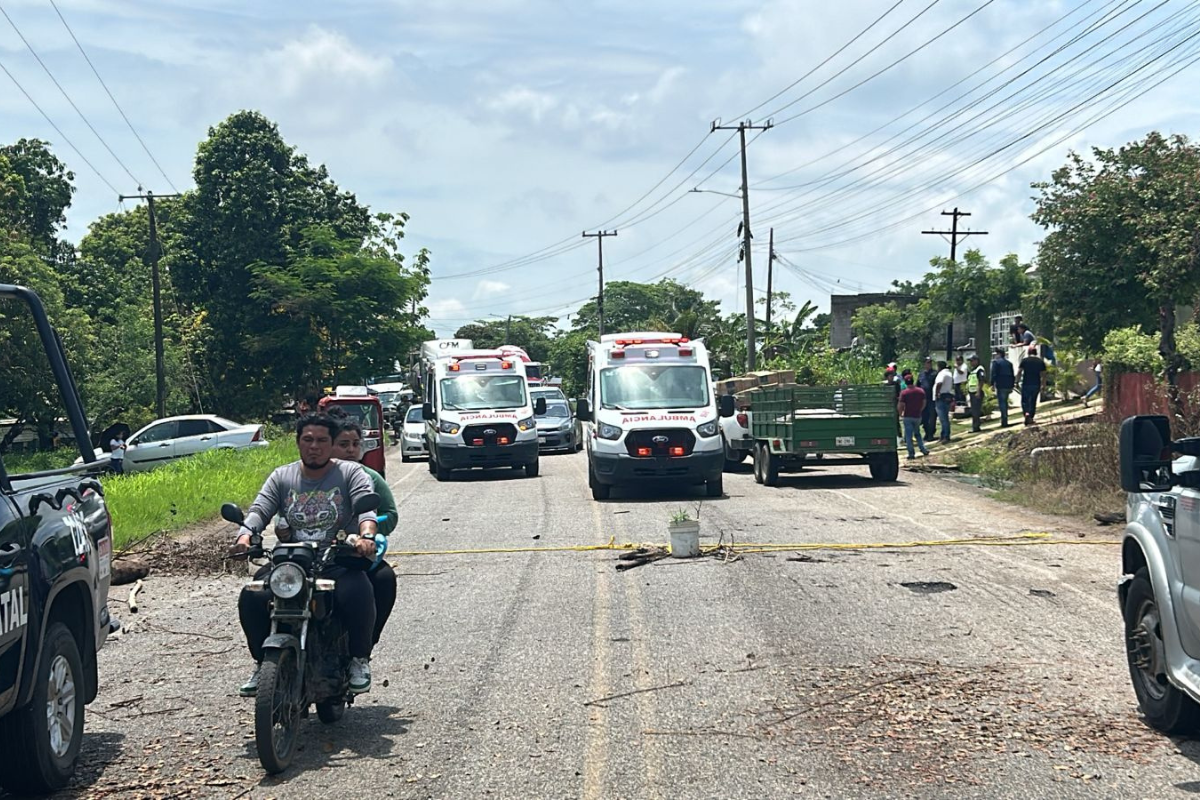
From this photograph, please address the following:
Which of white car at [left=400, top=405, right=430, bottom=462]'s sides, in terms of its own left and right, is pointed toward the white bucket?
front

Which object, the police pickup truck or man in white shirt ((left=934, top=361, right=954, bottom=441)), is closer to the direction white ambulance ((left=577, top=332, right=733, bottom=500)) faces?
the police pickup truck

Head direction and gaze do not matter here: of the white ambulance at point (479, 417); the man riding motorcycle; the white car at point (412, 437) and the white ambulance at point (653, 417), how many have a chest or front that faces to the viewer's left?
0

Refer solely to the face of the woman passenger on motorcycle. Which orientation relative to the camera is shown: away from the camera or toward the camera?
toward the camera

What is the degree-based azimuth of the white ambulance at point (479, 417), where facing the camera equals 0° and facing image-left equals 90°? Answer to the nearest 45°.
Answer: approximately 0°

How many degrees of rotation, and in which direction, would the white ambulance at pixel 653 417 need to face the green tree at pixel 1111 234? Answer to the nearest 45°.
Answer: approximately 135° to its left

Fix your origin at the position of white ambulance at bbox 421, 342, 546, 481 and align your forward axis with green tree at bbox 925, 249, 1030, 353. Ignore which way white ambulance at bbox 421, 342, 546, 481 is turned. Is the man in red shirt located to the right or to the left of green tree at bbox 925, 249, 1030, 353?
right

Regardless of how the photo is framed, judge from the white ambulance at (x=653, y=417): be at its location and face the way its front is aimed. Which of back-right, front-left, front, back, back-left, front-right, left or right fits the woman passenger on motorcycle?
front

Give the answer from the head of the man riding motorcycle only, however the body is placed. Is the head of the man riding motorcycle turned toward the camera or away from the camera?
toward the camera

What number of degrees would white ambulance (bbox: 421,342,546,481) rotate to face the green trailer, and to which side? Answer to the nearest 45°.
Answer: approximately 45° to its left

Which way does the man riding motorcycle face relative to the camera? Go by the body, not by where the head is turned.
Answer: toward the camera

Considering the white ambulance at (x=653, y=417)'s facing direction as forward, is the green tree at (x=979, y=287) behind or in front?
behind

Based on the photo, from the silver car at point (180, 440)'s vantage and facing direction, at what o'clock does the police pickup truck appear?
The police pickup truck is roughly at 9 o'clock from the silver car.

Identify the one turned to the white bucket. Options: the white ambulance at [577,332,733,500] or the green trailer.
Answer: the white ambulance

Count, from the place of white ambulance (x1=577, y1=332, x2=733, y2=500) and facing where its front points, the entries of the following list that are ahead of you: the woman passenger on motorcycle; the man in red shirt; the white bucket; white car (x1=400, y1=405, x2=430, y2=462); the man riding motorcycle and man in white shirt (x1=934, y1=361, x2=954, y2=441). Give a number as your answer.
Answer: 3

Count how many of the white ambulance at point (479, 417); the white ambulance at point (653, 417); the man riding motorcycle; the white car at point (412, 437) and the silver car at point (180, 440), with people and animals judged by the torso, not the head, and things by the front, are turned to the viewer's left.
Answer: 1

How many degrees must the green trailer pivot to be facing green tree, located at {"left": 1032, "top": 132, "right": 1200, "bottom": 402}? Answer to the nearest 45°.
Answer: approximately 90° to its right

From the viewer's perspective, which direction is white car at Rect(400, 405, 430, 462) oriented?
toward the camera
